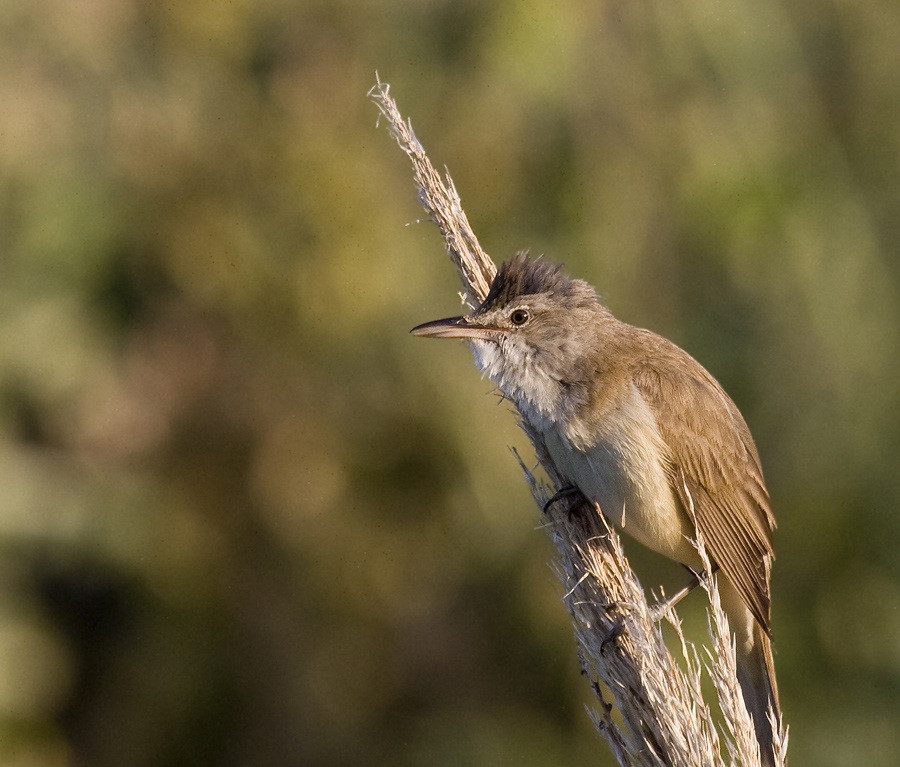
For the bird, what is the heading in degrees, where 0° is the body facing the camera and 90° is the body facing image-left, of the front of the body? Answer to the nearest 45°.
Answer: approximately 90°
